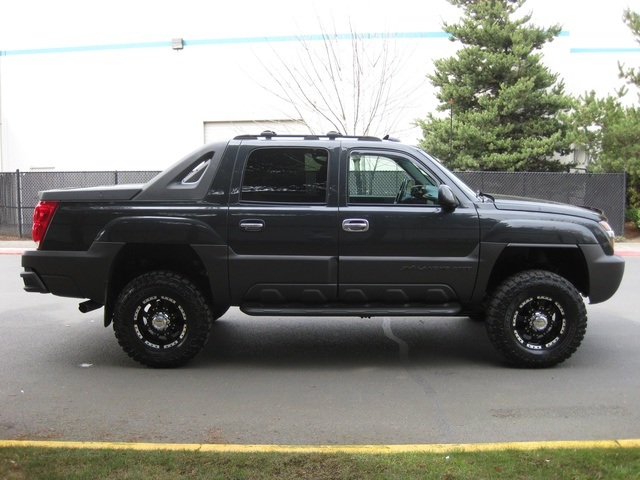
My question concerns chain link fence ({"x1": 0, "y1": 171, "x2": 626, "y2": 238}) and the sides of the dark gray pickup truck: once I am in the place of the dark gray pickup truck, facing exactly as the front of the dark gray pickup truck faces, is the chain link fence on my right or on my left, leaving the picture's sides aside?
on my left

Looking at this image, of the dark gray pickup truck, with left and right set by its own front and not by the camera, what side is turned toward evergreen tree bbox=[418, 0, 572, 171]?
left

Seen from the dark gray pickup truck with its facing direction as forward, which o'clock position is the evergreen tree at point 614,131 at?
The evergreen tree is roughly at 10 o'clock from the dark gray pickup truck.

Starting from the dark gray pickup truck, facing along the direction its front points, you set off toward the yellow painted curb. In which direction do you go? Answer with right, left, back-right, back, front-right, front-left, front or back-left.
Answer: right

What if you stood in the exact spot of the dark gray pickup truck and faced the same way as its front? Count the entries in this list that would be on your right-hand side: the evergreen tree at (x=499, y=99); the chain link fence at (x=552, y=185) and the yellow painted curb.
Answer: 1

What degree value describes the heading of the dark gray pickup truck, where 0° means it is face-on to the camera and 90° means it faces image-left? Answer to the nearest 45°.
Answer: approximately 270°
